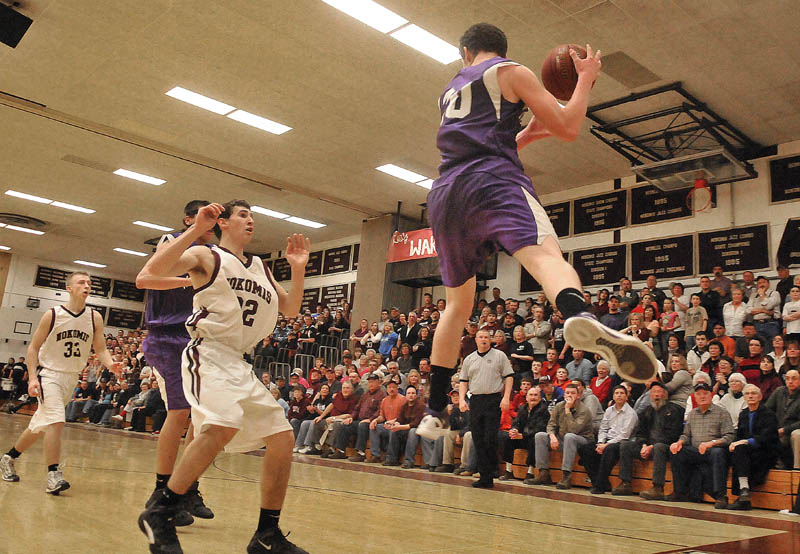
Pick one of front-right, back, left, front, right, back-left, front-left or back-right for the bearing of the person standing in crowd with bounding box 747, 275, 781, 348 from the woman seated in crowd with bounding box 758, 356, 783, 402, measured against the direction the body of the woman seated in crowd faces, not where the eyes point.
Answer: back-right

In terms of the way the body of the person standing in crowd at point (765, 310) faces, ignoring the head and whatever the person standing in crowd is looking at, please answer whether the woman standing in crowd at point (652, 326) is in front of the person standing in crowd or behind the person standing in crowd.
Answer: in front

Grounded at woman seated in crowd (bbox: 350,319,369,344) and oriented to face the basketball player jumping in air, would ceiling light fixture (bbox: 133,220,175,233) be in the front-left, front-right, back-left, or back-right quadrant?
back-right

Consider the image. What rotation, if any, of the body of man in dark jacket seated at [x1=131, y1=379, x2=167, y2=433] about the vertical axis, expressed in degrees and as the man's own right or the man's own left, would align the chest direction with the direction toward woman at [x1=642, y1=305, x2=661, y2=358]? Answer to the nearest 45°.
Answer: approximately 90° to the man's own left

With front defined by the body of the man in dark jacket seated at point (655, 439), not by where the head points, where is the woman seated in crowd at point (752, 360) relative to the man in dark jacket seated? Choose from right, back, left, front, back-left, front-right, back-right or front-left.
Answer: back

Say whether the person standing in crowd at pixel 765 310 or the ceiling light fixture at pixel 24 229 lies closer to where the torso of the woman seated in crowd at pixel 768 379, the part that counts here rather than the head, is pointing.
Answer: the ceiling light fixture

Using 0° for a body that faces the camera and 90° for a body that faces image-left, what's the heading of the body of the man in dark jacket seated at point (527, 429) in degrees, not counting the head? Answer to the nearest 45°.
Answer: approximately 45°

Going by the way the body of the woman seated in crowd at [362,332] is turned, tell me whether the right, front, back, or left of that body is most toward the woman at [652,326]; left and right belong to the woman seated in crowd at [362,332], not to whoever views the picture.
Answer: left

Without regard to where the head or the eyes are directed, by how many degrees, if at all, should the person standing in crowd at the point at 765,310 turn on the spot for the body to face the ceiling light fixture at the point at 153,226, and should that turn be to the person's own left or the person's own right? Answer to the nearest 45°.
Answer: approximately 45° to the person's own right

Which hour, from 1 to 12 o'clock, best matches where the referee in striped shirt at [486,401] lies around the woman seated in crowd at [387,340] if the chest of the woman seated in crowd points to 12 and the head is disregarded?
The referee in striped shirt is roughly at 10 o'clock from the woman seated in crowd.
